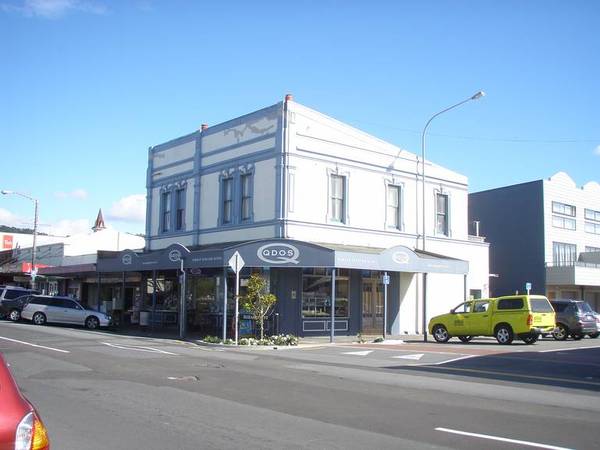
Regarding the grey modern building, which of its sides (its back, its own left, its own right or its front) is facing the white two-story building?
right

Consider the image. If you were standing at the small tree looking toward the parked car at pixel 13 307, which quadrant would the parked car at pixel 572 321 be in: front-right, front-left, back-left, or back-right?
back-right

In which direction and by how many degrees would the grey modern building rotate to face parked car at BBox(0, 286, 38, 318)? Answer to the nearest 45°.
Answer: approximately 90° to its right

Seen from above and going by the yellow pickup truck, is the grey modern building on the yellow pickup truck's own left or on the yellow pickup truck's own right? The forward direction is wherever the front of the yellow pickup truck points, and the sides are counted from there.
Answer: on the yellow pickup truck's own right
